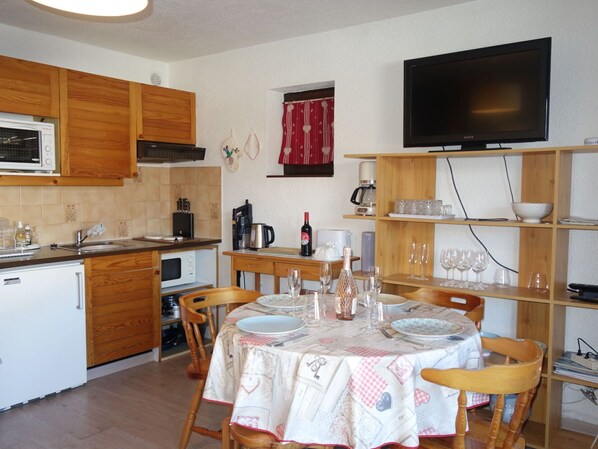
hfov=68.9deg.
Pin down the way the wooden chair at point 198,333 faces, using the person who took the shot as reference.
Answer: facing the viewer and to the right of the viewer

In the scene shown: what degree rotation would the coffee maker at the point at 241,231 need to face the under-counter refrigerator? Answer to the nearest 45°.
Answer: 0° — it already faces it

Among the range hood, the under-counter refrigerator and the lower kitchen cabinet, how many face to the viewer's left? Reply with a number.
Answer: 0

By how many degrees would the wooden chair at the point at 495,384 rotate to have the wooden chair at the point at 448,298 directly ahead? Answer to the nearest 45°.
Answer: approximately 45° to its right

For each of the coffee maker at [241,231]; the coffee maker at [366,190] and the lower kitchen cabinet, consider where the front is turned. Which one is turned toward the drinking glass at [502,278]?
the lower kitchen cabinet

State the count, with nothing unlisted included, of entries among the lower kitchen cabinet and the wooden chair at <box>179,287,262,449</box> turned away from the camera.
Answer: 0

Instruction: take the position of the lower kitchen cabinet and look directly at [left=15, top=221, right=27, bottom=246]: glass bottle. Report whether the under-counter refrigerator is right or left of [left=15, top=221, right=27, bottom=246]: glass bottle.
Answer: left

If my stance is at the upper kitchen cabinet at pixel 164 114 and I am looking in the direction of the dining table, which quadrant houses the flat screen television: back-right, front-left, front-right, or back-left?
front-left

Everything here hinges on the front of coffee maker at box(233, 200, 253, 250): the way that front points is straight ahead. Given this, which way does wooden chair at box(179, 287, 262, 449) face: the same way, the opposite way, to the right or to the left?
to the left

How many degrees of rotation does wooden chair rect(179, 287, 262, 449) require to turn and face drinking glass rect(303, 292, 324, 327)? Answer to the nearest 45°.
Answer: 0° — it already faces it

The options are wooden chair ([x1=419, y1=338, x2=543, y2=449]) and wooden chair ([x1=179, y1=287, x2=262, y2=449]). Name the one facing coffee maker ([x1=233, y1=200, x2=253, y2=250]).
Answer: wooden chair ([x1=419, y1=338, x2=543, y2=449])

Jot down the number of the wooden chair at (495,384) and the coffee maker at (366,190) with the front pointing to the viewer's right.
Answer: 0

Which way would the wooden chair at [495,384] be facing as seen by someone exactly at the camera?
facing away from the viewer and to the left of the viewer

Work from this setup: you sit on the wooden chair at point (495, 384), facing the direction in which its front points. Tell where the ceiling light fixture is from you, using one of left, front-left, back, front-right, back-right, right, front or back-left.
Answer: front-left

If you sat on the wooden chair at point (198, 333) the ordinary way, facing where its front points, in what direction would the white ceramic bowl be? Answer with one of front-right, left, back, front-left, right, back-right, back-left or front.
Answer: front-left
